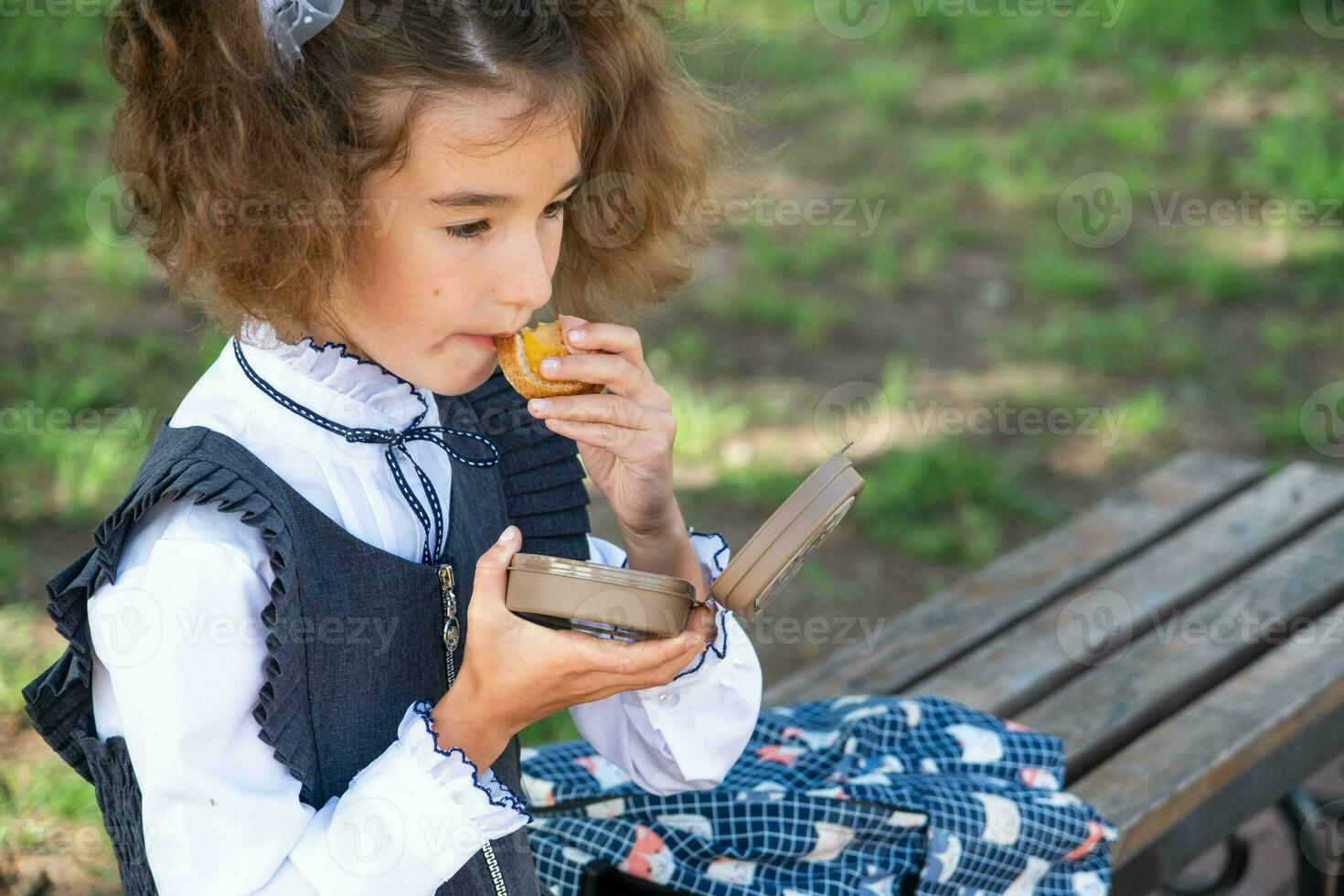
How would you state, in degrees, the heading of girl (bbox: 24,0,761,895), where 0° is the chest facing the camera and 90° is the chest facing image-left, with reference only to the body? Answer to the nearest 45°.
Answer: approximately 315°
